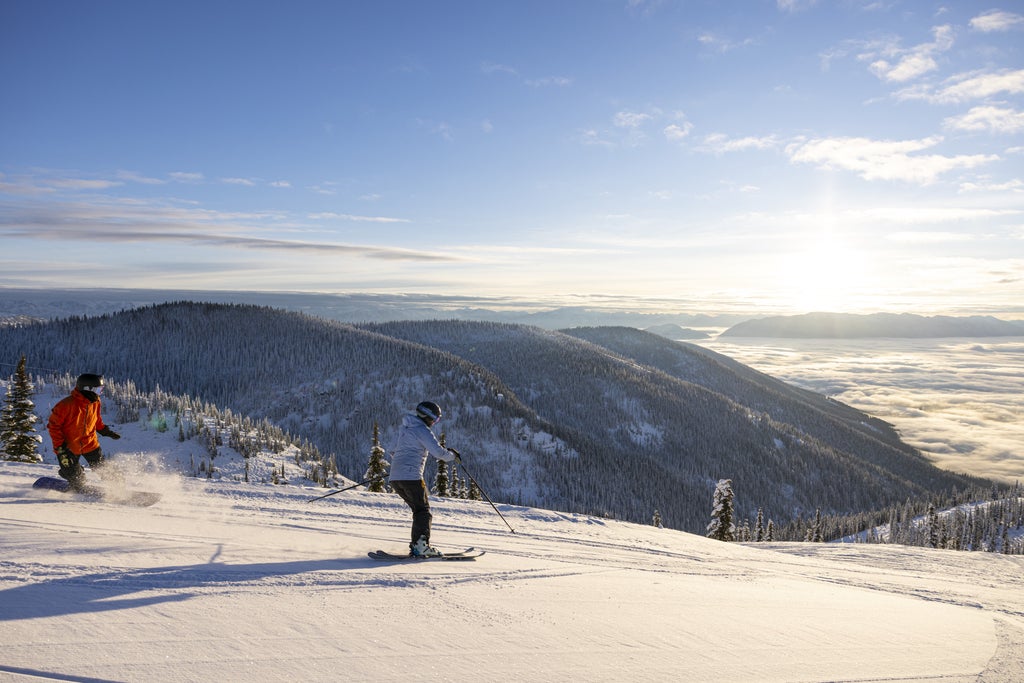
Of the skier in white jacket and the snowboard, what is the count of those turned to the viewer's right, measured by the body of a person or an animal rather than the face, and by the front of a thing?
2

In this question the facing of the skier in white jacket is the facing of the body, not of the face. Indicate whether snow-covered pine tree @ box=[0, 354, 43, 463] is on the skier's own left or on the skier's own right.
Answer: on the skier's own left

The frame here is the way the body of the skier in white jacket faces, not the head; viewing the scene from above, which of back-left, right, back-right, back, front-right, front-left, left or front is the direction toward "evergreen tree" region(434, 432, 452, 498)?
left

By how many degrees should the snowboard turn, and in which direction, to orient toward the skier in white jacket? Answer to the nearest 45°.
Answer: approximately 45° to its right

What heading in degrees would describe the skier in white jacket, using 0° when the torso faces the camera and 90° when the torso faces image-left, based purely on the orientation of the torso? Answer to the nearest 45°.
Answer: approximately 270°

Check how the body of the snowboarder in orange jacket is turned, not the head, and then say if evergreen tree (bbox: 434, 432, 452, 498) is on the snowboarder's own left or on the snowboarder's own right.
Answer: on the snowboarder's own left

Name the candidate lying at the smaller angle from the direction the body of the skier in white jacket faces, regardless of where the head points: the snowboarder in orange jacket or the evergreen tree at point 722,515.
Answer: the evergreen tree

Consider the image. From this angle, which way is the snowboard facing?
to the viewer's right
